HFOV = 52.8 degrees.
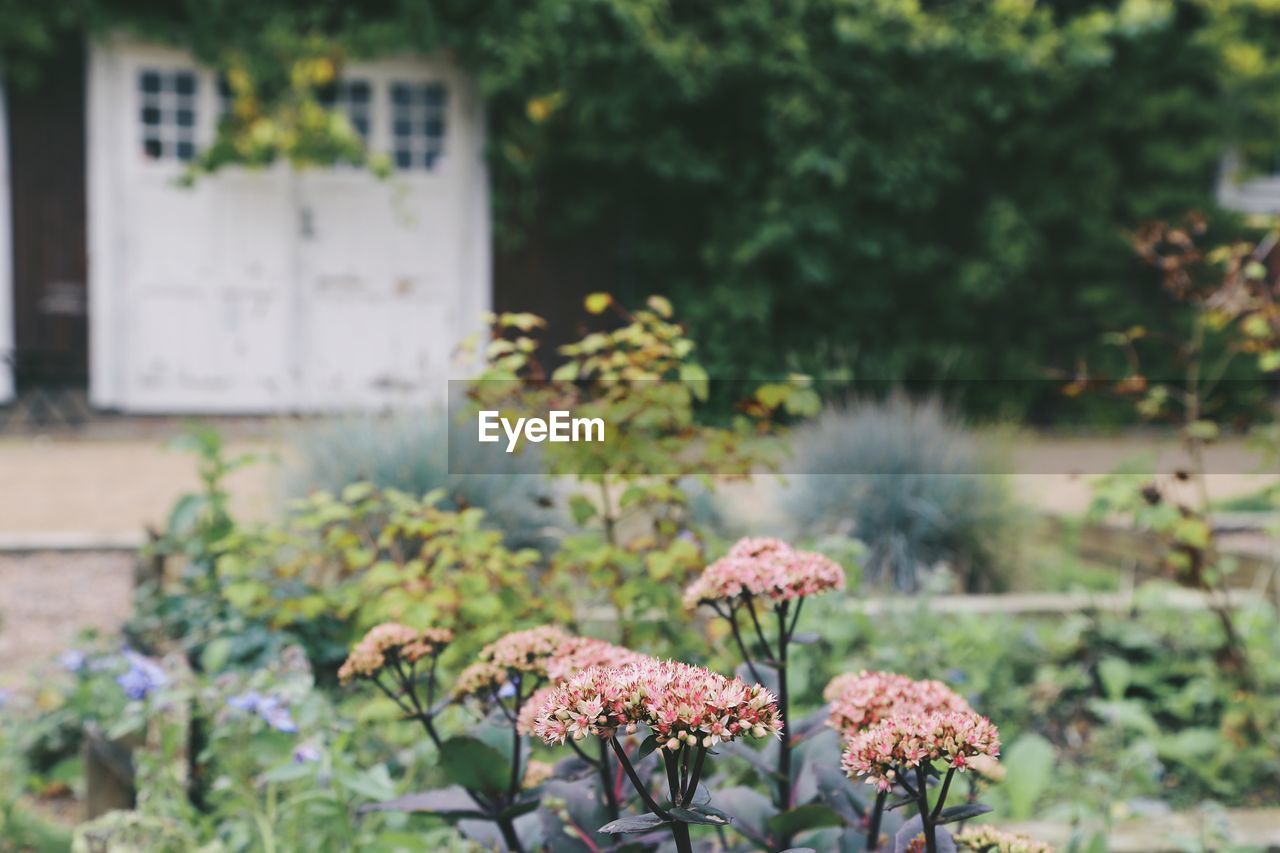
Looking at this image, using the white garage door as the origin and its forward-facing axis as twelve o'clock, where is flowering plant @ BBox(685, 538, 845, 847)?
The flowering plant is roughly at 12 o'clock from the white garage door.

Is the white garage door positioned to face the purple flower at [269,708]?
yes

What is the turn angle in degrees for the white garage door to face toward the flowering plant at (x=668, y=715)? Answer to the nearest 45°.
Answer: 0° — it already faces it

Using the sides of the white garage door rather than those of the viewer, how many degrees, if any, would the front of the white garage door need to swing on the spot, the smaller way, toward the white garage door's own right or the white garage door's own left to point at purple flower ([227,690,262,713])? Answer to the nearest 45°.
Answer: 0° — it already faces it

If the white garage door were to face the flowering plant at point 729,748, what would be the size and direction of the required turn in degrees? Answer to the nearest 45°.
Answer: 0° — it already faces it

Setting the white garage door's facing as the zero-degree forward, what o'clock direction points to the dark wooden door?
The dark wooden door is roughly at 3 o'clock from the white garage door.

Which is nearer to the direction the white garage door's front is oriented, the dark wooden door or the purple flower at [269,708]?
the purple flower

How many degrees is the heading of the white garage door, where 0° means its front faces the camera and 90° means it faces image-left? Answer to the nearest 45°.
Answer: approximately 0°

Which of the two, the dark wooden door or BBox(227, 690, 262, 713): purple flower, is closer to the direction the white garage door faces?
the purple flower
